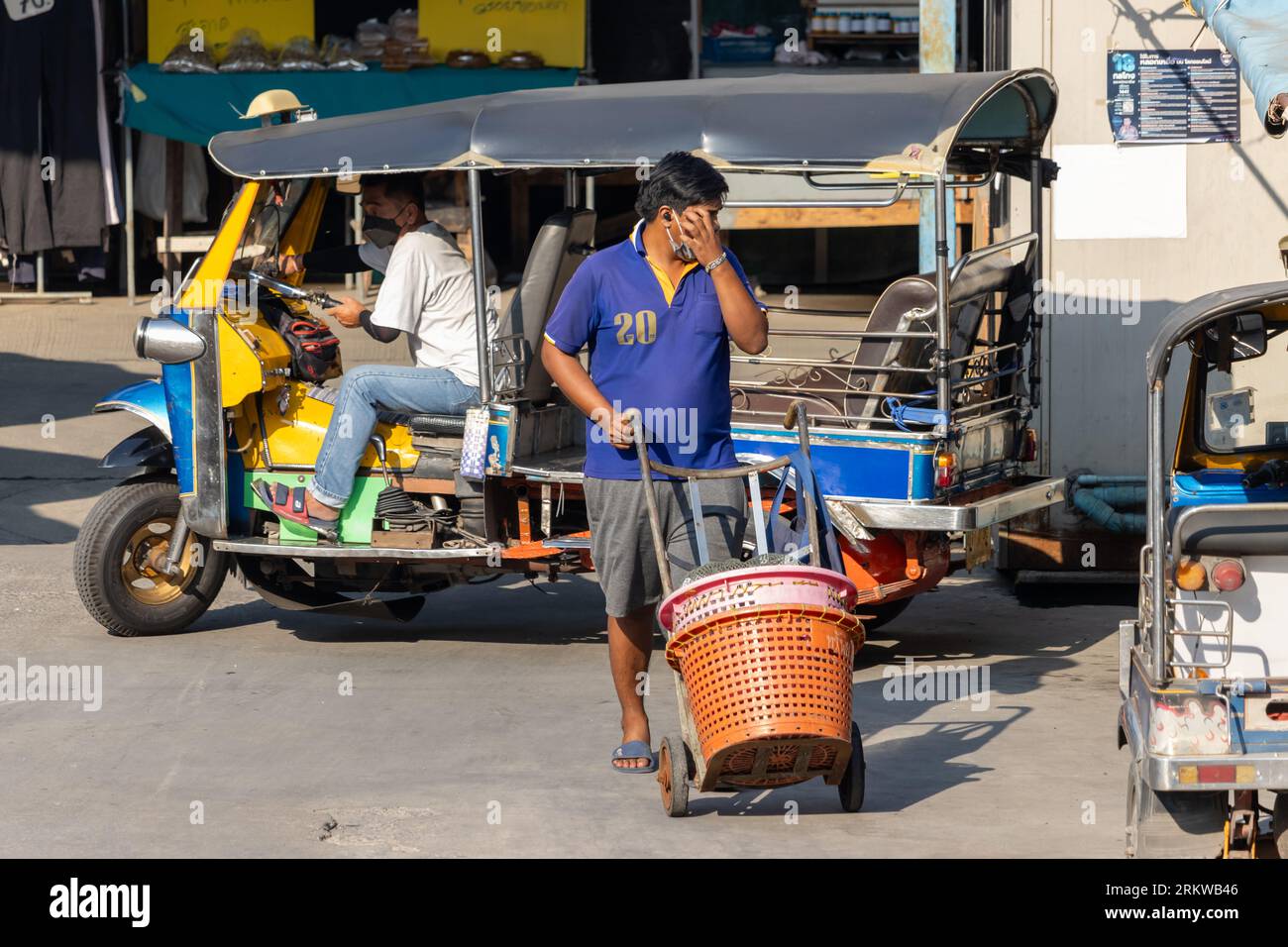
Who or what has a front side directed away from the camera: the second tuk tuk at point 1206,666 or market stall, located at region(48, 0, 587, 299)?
the second tuk tuk

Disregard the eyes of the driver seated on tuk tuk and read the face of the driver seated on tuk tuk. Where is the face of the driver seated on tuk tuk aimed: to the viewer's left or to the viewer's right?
to the viewer's left

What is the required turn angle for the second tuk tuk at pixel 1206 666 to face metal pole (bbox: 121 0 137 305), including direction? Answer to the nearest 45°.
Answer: approximately 45° to its left

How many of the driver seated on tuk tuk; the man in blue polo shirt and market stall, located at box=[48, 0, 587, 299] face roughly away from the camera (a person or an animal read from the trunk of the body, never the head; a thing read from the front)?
0

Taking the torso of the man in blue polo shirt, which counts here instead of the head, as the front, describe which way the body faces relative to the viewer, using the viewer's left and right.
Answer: facing the viewer

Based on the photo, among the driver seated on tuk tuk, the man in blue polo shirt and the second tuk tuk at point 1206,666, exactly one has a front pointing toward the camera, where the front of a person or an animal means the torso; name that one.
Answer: the man in blue polo shirt

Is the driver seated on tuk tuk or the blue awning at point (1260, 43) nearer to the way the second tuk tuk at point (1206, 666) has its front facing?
the blue awning

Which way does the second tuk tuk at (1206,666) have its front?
away from the camera

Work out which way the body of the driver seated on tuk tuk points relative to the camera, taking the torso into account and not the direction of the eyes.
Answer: to the viewer's left

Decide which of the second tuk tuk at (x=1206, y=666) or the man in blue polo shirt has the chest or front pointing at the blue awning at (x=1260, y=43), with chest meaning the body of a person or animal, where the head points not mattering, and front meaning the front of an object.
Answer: the second tuk tuk

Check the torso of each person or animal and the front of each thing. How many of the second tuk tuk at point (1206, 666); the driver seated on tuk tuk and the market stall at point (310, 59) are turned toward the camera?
1

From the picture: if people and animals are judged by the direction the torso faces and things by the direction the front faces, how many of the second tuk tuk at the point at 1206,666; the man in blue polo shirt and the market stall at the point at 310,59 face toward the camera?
2

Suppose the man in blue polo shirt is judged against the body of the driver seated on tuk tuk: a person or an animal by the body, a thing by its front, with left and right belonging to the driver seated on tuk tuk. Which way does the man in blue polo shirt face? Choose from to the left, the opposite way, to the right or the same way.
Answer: to the left

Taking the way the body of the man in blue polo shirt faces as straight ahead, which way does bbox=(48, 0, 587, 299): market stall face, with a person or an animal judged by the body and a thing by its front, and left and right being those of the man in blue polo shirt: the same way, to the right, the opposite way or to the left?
the same way

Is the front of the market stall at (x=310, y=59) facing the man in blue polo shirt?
yes

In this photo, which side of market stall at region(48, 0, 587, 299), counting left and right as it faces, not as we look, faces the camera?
front
